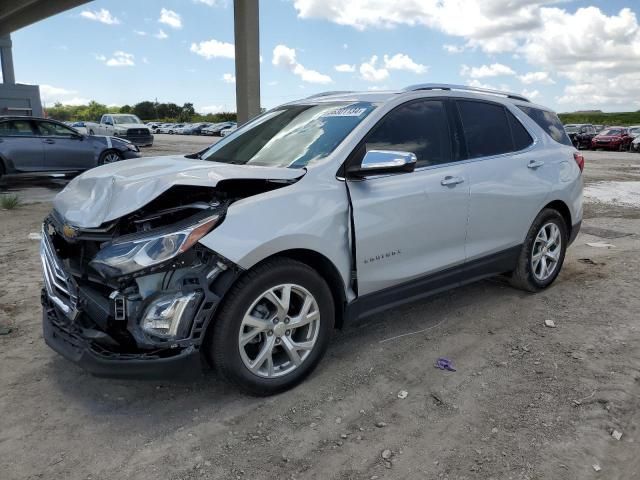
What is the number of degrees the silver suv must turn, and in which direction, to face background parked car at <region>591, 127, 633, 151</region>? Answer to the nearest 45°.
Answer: approximately 180°

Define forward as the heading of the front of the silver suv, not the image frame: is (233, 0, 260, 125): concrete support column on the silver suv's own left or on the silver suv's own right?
on the silver suv's own right

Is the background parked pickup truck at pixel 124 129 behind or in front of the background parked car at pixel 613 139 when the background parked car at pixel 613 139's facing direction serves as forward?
in front

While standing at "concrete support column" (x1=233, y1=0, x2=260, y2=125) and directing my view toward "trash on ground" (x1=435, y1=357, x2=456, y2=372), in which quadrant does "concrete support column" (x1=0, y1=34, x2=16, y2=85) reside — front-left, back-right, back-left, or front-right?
back-right

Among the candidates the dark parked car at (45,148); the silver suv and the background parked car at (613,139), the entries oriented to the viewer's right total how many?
1

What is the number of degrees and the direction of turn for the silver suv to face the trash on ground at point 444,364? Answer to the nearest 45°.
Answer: approximately 135° to its left

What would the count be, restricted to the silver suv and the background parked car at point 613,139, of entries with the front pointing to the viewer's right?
0

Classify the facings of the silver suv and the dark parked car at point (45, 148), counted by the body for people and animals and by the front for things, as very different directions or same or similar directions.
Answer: very different directions

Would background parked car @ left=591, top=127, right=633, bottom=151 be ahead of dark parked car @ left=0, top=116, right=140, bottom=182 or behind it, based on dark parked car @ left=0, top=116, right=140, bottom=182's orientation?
ahead

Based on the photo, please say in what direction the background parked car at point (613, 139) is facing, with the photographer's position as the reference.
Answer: facing the viewer and to the left of the viewer

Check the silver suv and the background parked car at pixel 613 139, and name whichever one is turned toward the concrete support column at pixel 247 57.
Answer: the background parked car

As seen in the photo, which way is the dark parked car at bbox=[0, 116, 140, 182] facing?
to the viewer's right

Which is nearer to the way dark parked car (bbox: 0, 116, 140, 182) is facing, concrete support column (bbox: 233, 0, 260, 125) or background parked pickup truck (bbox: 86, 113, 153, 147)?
the concrete support column

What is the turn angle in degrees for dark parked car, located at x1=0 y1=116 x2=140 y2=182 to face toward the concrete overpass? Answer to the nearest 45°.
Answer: approximately 90° to its left

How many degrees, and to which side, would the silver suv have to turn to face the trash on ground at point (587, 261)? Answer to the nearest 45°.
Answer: approximately 180°
